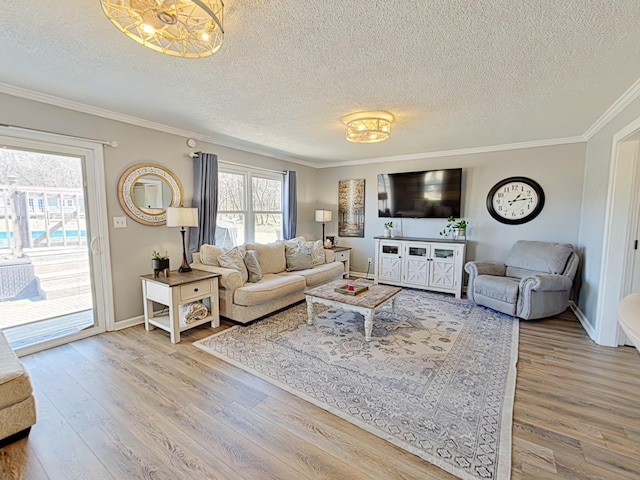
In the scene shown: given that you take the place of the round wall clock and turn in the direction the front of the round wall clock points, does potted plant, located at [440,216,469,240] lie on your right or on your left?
on your right

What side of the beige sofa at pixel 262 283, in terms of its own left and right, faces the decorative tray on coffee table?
front

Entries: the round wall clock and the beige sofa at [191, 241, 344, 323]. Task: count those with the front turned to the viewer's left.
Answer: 0

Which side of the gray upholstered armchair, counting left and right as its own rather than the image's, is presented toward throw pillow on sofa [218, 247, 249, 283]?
front

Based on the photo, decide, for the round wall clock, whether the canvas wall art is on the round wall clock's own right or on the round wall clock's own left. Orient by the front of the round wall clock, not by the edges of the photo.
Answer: on the round wall clock's own right

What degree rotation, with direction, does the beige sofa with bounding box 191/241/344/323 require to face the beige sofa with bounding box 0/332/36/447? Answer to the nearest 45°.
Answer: approximately 90° to its right

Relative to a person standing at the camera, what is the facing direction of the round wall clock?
facing the viewer

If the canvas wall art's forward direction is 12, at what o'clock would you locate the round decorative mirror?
The round decorative mirror is roughly at 12 o'clock from the canvas wall art.

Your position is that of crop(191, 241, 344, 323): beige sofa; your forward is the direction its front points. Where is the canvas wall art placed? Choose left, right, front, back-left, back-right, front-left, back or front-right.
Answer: left

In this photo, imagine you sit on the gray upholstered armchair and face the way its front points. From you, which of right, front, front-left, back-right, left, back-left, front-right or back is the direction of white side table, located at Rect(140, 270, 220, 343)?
front

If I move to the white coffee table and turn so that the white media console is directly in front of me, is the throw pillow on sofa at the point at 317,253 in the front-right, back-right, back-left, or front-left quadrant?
front-left

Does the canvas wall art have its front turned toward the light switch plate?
yes

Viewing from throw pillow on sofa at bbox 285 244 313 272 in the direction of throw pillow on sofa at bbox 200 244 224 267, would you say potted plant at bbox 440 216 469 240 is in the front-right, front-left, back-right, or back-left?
back-left

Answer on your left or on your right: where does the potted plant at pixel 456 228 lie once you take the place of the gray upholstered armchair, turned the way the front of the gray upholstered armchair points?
on your right

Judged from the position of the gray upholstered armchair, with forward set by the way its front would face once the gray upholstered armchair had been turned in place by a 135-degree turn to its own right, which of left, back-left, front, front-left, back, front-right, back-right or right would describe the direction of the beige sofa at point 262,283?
back-left

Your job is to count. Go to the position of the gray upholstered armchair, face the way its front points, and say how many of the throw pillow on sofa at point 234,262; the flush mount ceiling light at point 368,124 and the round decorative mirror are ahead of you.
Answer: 3

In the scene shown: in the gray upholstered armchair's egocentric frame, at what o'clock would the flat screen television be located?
The flat screen television is roughly at 2 o'clock from the gray upholstered armchair.

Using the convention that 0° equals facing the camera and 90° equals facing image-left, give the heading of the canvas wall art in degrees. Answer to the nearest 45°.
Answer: approximately 45°

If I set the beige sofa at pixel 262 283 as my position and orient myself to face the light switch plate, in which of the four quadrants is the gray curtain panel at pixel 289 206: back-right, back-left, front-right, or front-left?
back-right

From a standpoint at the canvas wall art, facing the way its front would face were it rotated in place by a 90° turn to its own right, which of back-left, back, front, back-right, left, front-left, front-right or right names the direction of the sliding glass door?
left
